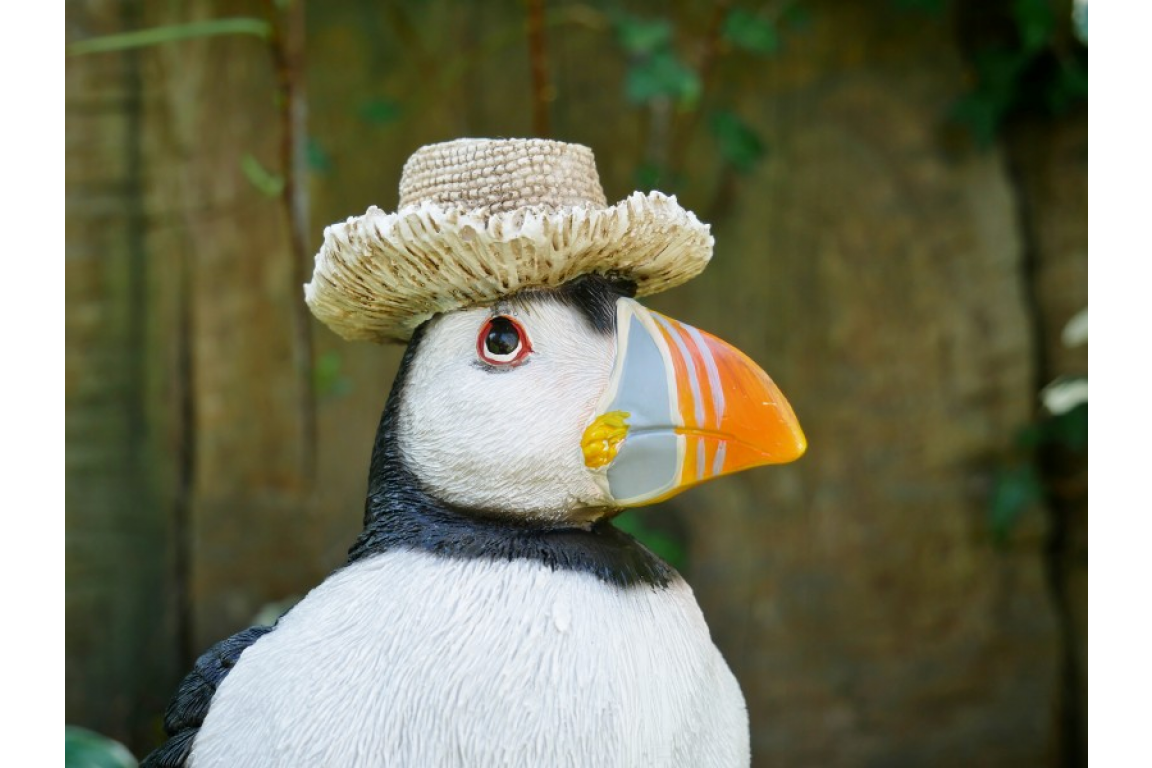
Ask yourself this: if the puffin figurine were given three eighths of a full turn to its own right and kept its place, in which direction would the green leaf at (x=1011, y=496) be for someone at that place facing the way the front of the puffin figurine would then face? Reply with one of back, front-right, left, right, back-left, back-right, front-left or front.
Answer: back-right

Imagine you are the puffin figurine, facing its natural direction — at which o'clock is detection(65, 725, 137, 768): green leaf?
The green leaf is roughly at 6 o'clock from the puffin figurine.

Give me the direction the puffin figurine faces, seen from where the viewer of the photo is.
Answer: facing the viewer and to the right of the viewer

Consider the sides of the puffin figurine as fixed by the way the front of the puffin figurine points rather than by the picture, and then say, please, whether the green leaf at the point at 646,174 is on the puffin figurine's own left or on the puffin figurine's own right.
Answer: on the puffin figurine's own left

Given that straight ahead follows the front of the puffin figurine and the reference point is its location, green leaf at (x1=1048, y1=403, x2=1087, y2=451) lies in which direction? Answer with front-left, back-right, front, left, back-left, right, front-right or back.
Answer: left

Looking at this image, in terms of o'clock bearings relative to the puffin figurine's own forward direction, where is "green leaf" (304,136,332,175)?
The green leaf is roughly at 7 o'clock from the puffin figurine.

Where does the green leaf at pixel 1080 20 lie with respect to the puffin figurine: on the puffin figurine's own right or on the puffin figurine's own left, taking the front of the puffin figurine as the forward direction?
on the puffin figurine's own left

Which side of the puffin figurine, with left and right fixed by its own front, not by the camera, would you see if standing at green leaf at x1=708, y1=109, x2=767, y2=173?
left

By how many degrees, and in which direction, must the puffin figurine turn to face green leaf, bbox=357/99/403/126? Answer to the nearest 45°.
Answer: approximately 135° to its left

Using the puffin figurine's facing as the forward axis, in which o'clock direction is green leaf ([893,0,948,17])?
The green leaf is roughly at 9 o'clock from the puffin figurine.

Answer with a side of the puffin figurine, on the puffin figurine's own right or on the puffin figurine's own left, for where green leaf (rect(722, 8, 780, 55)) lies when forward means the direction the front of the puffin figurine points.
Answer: on the puffin figurine's own left

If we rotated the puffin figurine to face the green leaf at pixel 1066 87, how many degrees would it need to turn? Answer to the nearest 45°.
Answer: approximately 90° to its left
